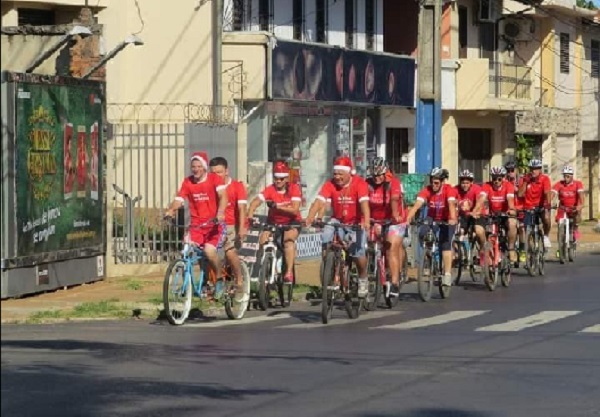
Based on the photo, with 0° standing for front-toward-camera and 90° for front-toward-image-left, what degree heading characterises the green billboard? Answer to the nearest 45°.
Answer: approximately 315°

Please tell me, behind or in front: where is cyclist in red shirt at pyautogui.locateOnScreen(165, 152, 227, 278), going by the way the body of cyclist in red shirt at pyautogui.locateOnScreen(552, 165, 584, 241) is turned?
in front

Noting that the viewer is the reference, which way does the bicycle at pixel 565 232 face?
facing the viewer

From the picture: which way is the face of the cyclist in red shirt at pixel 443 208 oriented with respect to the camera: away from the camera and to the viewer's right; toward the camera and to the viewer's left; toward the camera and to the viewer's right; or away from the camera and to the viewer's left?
toward the camera and to the viewer's left

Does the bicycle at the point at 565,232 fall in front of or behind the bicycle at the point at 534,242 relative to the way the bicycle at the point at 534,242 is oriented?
behind

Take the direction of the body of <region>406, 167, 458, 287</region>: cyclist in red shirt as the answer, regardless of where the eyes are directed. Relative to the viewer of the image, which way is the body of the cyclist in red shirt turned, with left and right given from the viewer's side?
facing the viewer and to the left of the viewer

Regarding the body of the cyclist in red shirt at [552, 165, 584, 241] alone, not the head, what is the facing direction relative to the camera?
toward the camera

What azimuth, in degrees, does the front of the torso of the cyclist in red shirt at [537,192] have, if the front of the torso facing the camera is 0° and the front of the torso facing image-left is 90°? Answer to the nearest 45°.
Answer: approximately 0°

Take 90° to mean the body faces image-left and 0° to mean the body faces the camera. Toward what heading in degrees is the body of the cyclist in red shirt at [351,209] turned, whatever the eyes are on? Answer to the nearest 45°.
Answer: approximately 45°

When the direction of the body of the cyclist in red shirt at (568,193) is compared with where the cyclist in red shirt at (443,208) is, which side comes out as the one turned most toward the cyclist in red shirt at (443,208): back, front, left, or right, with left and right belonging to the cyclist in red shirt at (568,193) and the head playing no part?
front

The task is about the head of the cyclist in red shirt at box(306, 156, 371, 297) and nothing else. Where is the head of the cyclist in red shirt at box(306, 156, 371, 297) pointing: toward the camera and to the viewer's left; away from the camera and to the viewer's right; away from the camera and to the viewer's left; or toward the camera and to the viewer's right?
toward the camera and to the viewer's left

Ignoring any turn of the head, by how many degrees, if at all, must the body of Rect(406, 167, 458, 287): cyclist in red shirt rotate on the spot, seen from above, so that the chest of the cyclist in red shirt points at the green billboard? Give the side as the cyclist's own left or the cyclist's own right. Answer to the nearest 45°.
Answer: approximately 45° to the cyclist's own right

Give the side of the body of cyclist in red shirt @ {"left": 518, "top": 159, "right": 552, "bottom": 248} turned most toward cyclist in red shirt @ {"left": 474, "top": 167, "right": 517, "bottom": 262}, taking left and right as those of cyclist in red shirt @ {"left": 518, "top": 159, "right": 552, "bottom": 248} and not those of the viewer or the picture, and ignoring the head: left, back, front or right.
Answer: front

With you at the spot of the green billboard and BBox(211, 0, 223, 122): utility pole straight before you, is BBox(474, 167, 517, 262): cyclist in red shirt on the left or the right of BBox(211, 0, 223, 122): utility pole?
right
